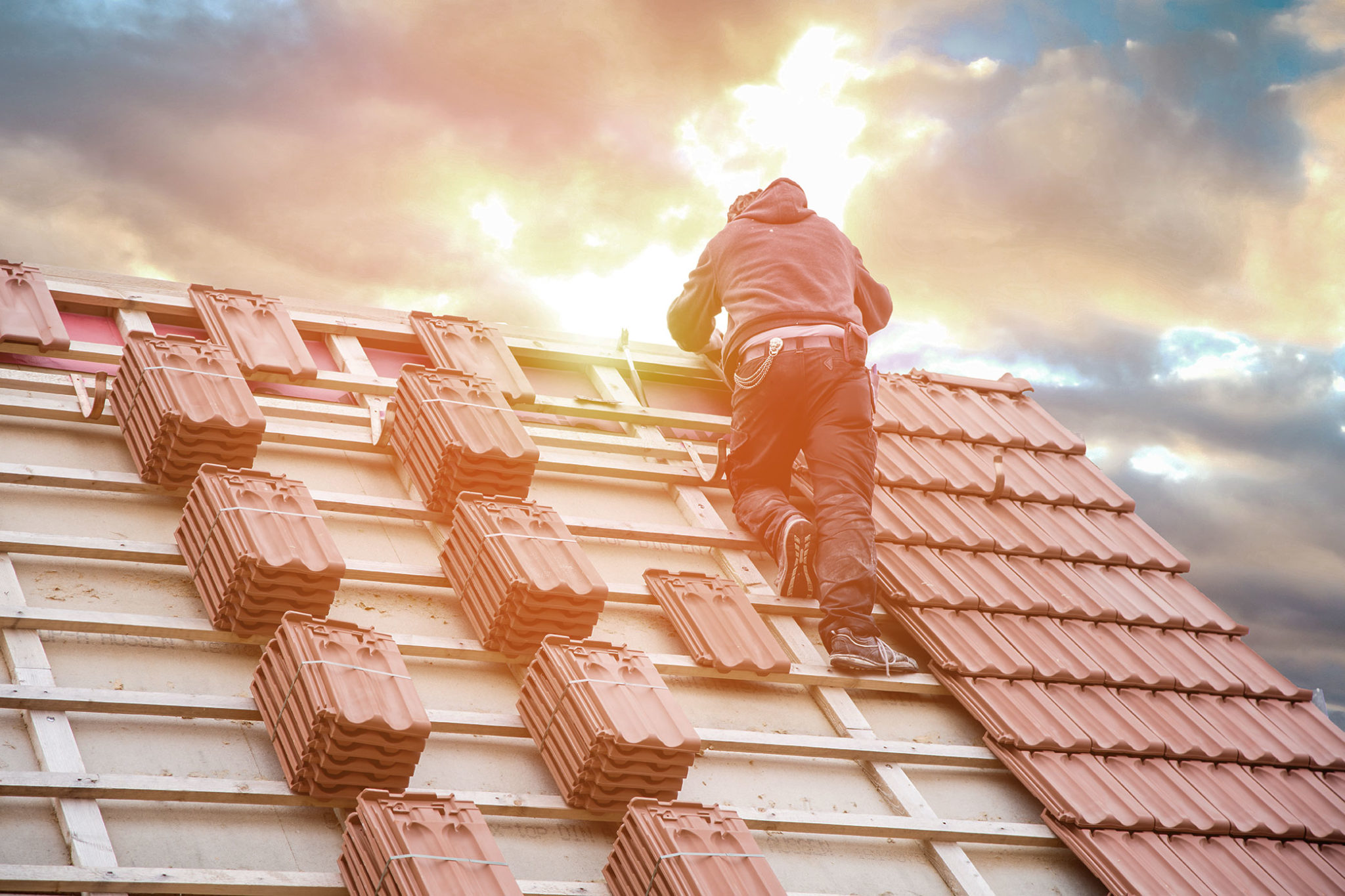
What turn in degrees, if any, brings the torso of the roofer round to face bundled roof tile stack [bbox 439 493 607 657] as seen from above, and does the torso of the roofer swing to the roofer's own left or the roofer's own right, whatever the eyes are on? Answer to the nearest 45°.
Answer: approximately 135° to the roofer's own left

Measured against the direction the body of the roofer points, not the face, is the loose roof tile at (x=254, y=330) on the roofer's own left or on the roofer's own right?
on the roofer's own left

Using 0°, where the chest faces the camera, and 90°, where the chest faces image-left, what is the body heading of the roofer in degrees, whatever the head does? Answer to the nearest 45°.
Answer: approximately 180°
